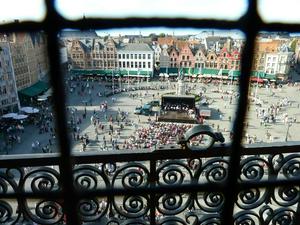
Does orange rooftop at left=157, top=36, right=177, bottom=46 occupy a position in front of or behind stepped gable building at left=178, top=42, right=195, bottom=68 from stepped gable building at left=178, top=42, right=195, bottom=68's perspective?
behind

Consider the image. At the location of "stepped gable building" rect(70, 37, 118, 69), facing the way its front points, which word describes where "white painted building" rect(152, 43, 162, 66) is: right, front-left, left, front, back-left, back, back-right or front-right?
left

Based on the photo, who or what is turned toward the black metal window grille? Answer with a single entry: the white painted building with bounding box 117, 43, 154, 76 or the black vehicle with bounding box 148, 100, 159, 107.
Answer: the white painted building

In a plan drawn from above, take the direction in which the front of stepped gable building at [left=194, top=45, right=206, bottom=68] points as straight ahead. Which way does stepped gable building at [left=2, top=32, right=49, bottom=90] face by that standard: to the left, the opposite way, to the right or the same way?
to the left

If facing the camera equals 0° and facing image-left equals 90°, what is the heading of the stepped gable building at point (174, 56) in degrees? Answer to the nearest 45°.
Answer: approximately 0°

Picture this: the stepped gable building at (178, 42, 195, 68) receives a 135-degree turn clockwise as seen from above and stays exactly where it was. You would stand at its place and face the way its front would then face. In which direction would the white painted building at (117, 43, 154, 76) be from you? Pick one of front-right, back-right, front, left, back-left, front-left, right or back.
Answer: front-left

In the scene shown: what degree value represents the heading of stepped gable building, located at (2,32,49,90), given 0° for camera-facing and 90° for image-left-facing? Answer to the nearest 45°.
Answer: approximately 315°

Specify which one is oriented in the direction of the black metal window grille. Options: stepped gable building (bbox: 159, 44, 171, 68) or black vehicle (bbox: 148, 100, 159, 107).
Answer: the stepped gable building

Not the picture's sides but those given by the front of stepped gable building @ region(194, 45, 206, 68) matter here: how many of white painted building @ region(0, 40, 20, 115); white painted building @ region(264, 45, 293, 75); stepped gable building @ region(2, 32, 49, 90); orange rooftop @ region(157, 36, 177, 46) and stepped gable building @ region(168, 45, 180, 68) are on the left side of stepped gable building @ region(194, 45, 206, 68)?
1

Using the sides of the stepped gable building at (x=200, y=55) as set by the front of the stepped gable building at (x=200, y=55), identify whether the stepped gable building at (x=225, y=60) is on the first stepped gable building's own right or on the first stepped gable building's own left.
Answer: on the first stepped gable building's own left

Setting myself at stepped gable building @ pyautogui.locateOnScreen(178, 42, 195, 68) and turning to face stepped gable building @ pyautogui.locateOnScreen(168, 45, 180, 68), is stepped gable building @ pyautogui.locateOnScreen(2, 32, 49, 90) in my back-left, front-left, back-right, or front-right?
front-left

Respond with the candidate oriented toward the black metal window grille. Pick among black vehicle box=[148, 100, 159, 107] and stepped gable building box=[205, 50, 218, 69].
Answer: the stepped gable building

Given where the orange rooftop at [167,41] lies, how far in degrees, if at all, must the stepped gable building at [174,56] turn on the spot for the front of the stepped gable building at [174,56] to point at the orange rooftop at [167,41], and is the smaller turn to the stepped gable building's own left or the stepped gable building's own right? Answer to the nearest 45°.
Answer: approximately 180°

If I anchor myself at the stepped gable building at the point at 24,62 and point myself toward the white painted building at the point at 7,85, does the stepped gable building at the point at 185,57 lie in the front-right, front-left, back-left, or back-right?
back-left

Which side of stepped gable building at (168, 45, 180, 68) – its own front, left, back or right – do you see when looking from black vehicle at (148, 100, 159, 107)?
front

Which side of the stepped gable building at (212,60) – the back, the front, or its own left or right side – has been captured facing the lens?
front
